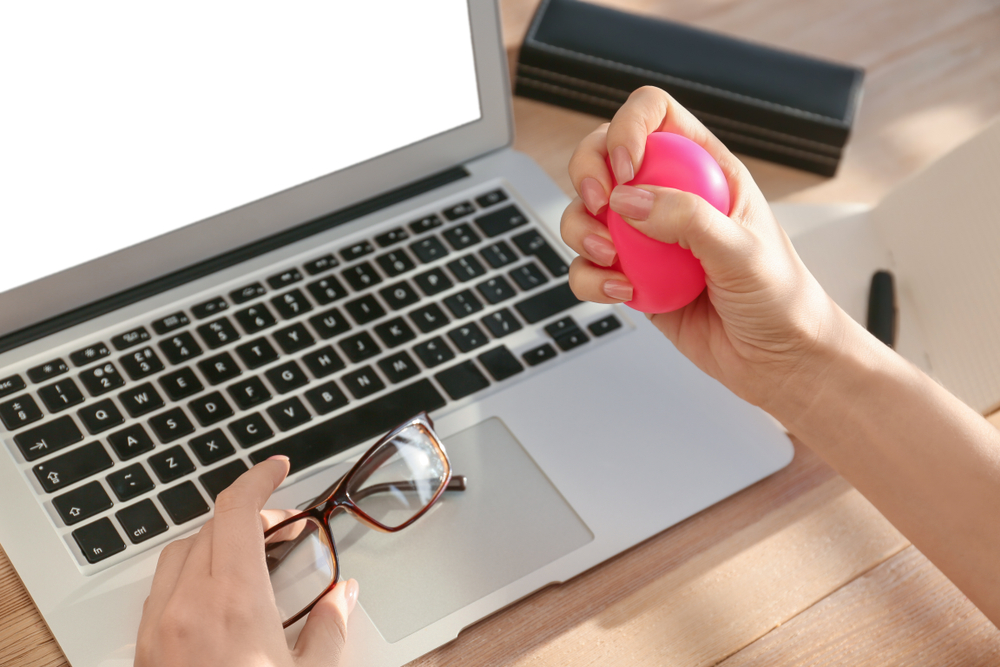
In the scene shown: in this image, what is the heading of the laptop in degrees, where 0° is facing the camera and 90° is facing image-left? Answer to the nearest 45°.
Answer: approximately 315°
